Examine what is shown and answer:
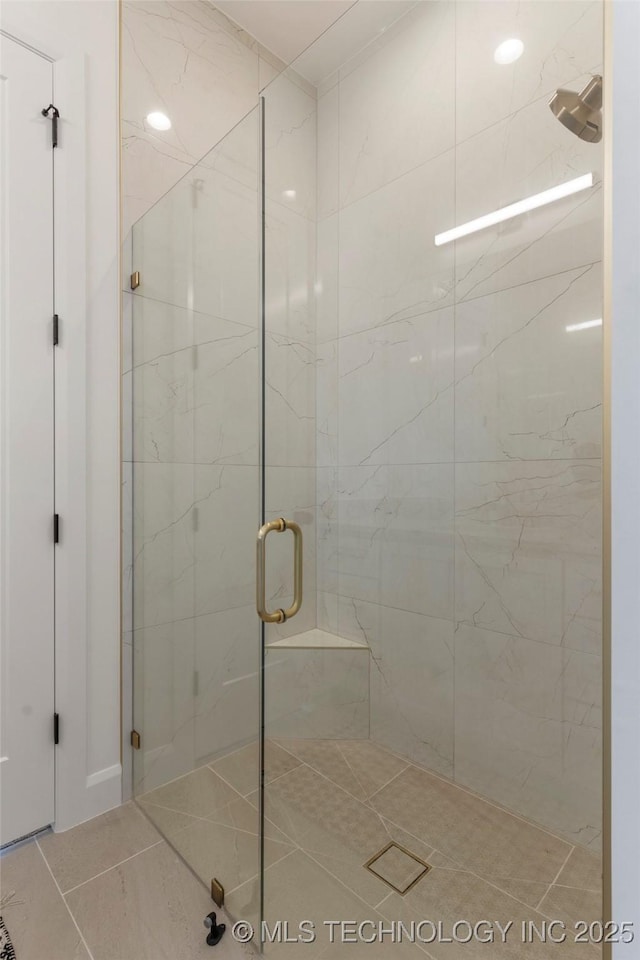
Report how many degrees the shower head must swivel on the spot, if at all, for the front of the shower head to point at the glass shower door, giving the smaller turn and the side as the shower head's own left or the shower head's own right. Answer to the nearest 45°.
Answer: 0° — it already faces it

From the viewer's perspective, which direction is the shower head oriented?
to the viewer's left
